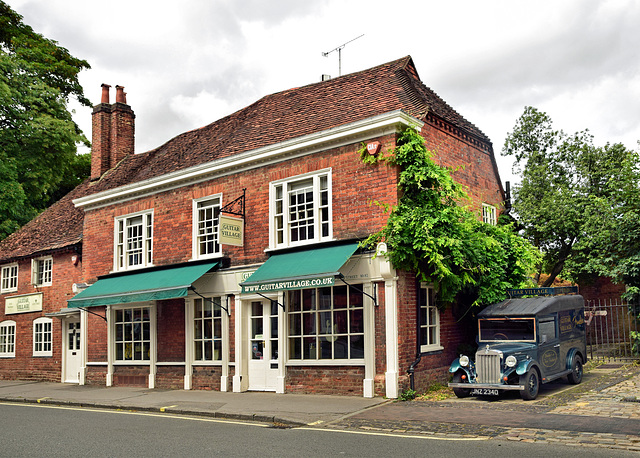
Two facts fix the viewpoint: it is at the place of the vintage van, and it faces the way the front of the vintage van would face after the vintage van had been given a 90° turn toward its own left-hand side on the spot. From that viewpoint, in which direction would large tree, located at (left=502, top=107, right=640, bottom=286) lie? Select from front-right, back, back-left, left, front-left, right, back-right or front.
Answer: back-left

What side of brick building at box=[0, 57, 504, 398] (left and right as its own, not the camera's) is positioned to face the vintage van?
left

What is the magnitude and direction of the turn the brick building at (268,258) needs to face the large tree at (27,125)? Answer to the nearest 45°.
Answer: approximately 90° to its right

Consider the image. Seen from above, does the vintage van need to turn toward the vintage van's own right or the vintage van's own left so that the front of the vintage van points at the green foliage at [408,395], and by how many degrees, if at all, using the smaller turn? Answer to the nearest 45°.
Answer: approximately 45° to the vintage van's own right

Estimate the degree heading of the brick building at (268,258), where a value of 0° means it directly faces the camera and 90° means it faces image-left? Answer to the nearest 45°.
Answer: approximately 45°

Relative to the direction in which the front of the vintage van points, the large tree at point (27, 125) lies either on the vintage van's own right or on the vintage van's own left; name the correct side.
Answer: on the vintage van's own right

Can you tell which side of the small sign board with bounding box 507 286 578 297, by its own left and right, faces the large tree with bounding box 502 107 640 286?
back

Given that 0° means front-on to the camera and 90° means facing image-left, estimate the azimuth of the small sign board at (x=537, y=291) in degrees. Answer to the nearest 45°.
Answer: approximately 0°
